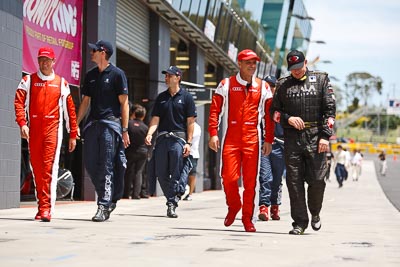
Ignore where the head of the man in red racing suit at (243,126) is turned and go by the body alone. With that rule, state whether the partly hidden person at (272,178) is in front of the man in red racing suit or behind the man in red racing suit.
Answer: behind

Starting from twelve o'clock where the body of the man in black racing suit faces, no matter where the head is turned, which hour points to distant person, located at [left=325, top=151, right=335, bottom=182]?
The distant person is roughly at 6 o'clock from the man in black racing suit.

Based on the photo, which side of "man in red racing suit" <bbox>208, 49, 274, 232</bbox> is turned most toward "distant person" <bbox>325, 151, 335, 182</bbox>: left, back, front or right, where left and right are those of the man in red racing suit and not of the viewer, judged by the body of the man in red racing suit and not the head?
back

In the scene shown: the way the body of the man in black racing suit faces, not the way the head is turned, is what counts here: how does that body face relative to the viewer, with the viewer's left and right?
facing the viewer

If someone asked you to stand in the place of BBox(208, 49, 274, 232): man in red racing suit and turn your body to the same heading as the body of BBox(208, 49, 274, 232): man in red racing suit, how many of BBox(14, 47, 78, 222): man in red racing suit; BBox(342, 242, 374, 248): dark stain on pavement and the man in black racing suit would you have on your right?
1

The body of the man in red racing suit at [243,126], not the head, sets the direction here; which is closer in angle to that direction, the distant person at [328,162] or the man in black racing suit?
the man in black racing suit

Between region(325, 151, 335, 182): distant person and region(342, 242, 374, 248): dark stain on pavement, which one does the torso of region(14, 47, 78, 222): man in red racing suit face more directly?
the dark stain on pavement

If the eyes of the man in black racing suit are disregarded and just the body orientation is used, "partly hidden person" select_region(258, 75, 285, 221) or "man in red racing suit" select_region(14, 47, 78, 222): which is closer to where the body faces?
the man in red racing suit

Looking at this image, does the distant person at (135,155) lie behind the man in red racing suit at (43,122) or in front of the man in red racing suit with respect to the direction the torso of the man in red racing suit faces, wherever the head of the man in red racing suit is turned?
behind

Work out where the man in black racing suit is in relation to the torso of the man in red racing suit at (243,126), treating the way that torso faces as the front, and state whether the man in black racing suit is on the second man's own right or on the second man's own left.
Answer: on the second man's own left

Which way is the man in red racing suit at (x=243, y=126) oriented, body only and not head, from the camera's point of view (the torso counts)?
toward the camera

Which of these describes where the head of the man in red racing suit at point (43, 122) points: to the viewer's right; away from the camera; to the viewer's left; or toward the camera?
toward the camera

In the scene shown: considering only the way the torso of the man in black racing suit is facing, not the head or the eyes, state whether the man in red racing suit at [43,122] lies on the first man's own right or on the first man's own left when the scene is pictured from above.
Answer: on the first man's own right

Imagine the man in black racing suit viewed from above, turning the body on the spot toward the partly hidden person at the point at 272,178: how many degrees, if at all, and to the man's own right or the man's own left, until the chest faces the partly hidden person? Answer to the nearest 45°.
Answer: approximately 180°
